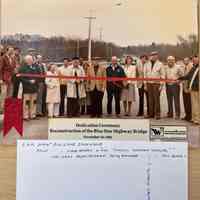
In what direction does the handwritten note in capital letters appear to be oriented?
toward the camera
